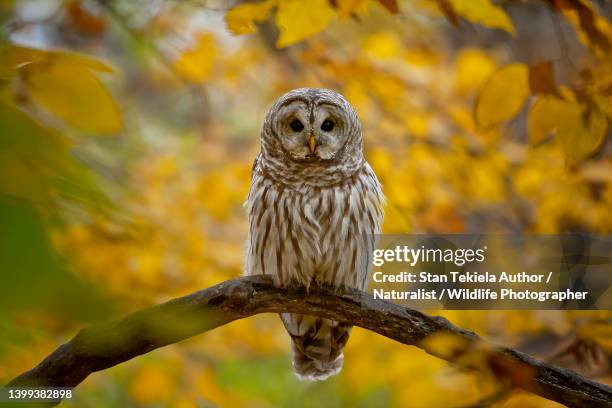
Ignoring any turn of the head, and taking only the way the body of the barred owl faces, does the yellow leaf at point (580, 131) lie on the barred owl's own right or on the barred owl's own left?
on the barred owl's own left

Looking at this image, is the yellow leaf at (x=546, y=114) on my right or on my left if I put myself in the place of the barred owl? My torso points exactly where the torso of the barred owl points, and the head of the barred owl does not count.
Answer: on my left

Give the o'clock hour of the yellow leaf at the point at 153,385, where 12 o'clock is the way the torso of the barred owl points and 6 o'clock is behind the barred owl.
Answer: The yellow leaf is roughly at 5 o'clock from the barred owl.

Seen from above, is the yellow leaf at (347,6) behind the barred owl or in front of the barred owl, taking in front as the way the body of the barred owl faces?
in front

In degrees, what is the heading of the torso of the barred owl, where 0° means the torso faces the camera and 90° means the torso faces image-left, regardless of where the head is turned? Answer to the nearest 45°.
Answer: approximately 0°

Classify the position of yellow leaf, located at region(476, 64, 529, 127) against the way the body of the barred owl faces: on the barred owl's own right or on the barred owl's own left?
on the barred owl's own left

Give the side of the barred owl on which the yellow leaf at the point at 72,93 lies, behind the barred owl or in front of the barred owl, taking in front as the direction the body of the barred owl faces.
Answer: in front
